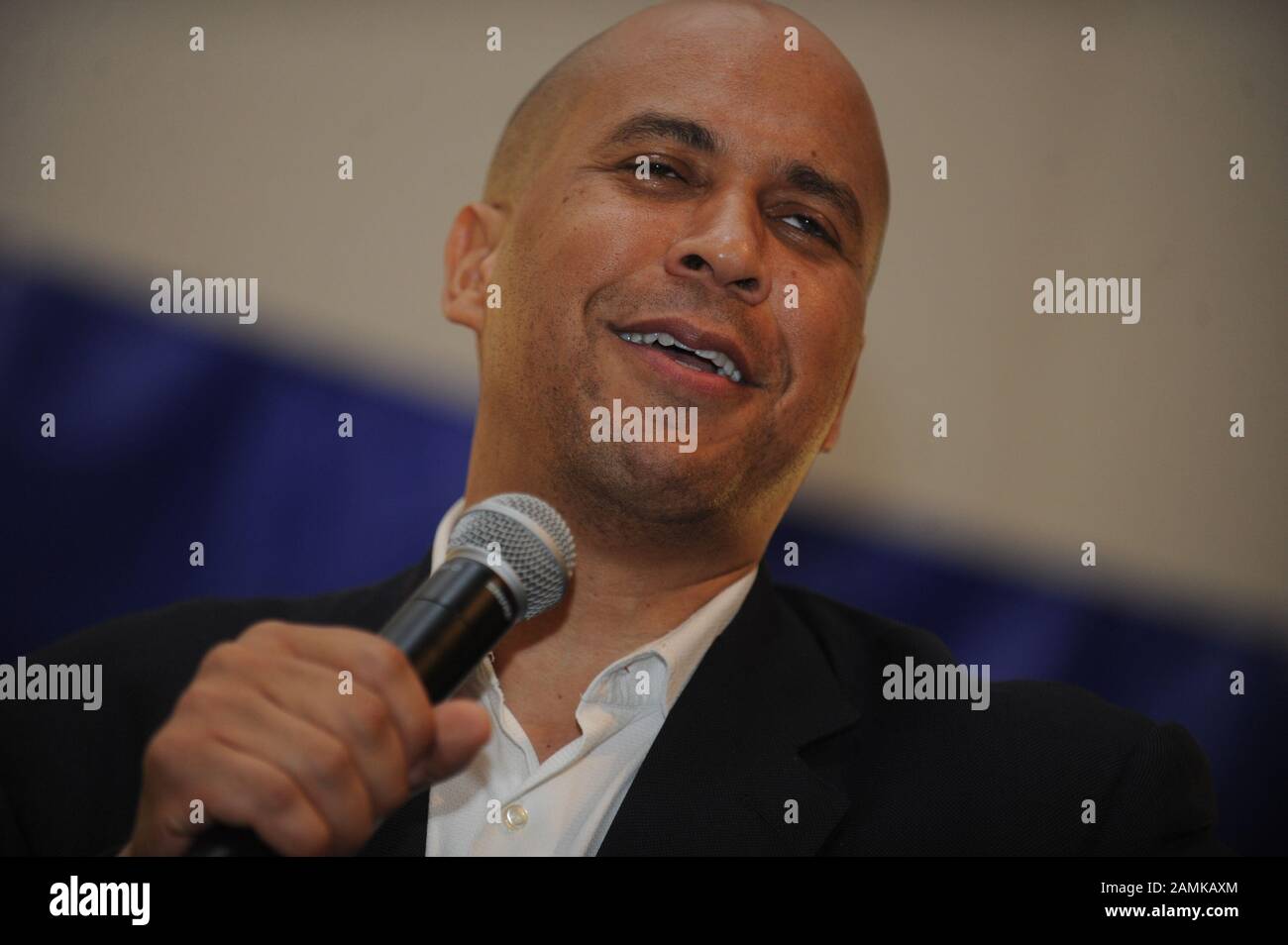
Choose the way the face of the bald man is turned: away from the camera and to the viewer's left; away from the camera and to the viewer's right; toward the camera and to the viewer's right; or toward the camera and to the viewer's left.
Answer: toward the camera and to the viewer's right

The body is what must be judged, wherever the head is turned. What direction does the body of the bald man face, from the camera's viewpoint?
toward the camera
